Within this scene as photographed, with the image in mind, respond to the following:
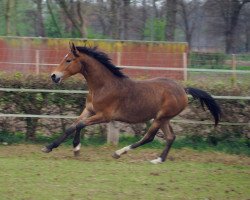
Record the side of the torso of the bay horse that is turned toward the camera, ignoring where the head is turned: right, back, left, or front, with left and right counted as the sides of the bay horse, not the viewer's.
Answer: left

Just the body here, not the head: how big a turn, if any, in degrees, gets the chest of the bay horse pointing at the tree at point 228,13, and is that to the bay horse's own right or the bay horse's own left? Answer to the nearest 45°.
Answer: approximately 90° to the bay horse's own right
